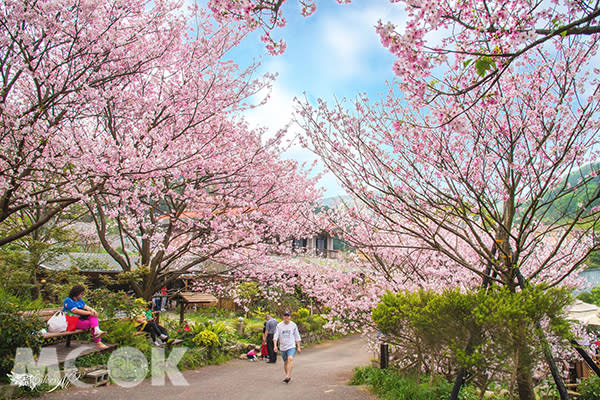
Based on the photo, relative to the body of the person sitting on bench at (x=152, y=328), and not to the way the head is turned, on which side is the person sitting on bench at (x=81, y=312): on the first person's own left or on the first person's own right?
on the first person's own right

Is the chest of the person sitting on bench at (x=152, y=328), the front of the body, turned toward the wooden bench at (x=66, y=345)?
no

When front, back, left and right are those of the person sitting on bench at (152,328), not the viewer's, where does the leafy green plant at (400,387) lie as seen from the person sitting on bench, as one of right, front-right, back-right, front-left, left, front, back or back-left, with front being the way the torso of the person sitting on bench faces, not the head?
front

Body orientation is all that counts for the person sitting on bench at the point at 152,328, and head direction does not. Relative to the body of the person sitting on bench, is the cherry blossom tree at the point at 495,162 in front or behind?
in front

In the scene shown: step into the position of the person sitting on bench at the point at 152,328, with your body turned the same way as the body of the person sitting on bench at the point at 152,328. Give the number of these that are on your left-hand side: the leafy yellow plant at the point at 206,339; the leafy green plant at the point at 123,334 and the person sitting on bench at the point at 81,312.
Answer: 1

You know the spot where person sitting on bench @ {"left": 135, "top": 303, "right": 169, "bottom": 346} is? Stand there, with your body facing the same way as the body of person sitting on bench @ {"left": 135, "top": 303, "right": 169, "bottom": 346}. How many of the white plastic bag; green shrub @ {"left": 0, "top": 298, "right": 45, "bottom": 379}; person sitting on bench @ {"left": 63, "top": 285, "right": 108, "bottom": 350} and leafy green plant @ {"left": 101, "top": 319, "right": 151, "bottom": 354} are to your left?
0

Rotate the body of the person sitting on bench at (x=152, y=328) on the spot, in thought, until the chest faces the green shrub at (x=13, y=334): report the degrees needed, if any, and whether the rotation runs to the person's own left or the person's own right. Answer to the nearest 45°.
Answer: approximately 90° to the person's own right

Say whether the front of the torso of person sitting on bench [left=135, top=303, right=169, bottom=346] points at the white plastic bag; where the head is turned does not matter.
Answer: no

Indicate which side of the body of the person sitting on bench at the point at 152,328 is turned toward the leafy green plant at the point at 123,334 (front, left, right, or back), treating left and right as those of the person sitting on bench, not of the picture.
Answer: right

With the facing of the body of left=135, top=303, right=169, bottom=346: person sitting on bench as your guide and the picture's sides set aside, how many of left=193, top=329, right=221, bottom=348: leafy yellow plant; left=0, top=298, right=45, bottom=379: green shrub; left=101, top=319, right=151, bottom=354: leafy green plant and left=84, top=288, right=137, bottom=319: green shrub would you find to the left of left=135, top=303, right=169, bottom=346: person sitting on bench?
1

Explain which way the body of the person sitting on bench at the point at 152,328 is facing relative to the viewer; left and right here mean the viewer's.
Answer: facing the viewer and to the right of the viewer

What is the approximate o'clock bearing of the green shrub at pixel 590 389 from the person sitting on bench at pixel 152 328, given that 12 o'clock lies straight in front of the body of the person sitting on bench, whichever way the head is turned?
The green shrub is roughly at 12 o'clock from the person sitting on bench.
